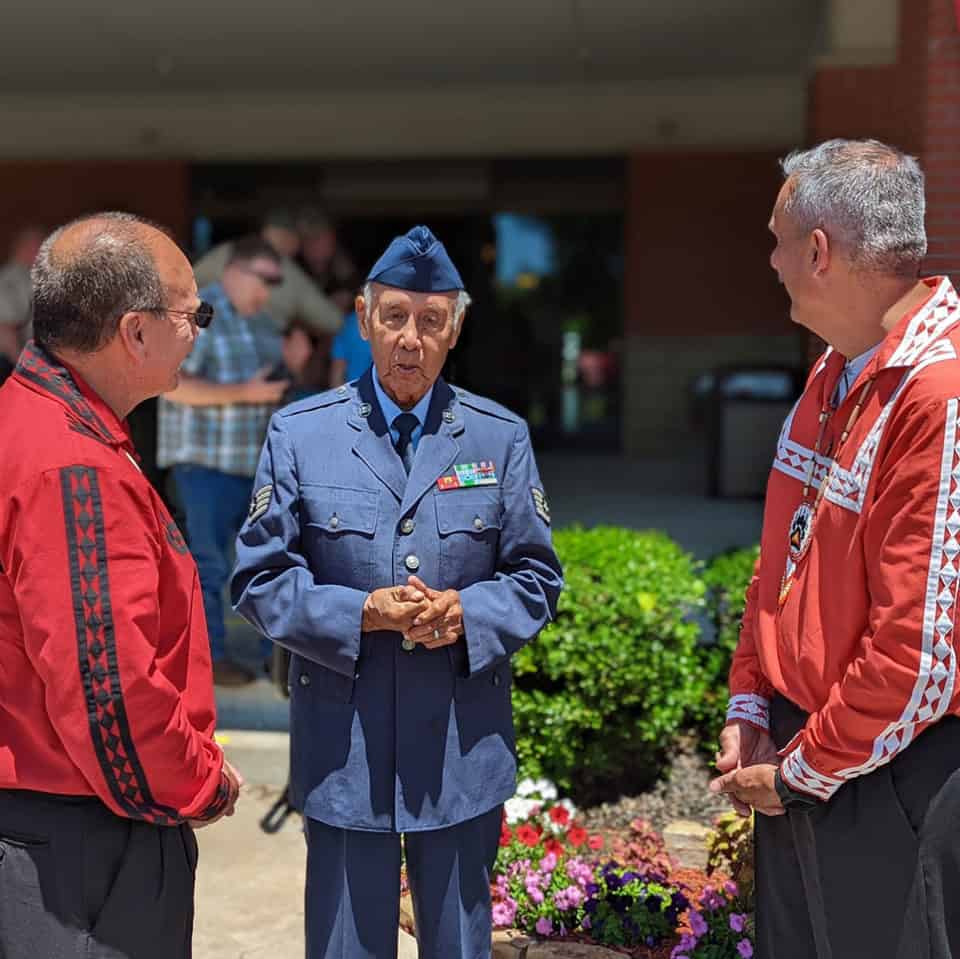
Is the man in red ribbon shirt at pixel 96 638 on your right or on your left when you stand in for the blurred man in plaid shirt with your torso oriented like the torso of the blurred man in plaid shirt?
on your right

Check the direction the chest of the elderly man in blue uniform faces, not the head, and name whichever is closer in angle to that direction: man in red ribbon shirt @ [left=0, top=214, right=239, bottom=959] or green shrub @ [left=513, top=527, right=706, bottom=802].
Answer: the man in red ribbon shirt

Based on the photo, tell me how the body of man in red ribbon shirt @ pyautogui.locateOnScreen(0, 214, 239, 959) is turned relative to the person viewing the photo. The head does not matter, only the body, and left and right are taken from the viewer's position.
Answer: facing to the right of the viewer

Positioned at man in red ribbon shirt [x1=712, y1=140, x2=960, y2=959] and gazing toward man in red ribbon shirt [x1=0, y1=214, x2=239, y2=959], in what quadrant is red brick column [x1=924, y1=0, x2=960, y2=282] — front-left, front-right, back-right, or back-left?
back-right

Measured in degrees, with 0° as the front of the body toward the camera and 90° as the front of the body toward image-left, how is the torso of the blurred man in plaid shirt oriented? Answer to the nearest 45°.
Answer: approximately 270°

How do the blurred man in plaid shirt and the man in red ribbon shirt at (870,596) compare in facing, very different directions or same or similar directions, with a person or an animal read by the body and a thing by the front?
very different directions

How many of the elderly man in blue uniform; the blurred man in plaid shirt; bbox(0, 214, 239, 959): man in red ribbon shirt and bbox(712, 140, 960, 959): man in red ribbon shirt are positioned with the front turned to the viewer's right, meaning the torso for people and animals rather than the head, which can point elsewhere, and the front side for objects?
2

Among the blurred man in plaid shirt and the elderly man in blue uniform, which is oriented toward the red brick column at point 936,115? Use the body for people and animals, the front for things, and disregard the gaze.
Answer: the blurred man in plaid shirt

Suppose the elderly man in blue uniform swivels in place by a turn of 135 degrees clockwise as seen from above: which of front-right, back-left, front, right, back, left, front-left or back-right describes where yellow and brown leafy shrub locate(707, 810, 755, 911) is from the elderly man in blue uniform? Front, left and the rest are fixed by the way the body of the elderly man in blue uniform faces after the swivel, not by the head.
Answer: right
